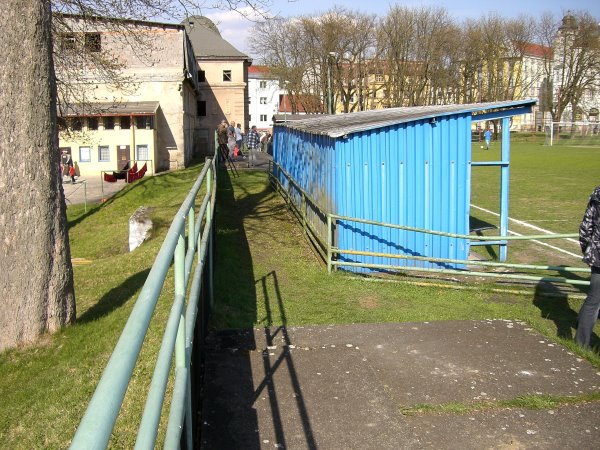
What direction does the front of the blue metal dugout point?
to the viewer's right

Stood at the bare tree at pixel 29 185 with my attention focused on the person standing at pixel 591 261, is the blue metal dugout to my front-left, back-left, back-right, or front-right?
front-left

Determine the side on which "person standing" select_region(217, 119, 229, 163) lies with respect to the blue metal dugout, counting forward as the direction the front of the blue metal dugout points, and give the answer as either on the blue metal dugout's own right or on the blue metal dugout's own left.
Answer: on the blue metal dugout's own left

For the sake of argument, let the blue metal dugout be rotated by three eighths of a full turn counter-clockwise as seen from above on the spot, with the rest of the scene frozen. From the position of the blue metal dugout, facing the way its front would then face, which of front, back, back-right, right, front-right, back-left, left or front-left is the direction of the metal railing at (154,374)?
back-left
